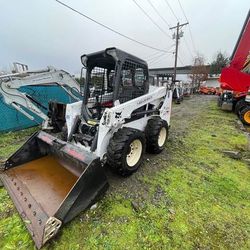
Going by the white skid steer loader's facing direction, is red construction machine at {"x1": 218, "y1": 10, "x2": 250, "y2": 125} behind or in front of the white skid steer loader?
behind

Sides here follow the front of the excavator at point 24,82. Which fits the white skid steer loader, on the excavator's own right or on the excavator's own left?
on the excavator's own left

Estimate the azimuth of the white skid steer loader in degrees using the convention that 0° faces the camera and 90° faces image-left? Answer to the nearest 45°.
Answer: approximately 45°

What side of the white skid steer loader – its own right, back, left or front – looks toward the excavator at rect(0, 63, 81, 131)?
right

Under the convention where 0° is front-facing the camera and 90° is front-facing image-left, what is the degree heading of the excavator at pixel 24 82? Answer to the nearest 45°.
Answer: approximately 90°

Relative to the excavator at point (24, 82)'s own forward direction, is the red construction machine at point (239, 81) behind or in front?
behind

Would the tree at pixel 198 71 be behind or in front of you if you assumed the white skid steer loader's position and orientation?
behind
